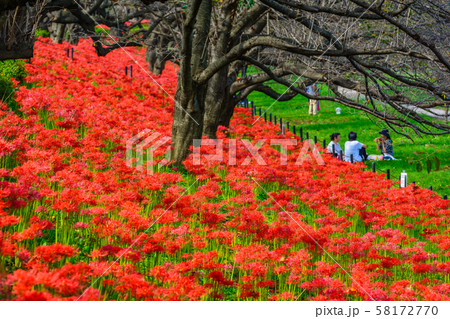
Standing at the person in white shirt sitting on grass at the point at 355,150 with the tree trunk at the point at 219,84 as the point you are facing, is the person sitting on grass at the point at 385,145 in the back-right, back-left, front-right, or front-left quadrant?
back-right

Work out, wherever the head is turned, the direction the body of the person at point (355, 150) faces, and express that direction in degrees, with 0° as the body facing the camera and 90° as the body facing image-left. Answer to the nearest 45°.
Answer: approximately 180°

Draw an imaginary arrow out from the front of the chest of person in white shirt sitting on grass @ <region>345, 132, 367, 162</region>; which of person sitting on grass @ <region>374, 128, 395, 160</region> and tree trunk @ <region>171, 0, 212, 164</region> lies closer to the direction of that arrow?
the person sitting on grass

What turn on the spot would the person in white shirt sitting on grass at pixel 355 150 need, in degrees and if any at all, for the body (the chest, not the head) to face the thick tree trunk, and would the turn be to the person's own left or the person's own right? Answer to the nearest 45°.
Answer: approximately 135° to the person's own left

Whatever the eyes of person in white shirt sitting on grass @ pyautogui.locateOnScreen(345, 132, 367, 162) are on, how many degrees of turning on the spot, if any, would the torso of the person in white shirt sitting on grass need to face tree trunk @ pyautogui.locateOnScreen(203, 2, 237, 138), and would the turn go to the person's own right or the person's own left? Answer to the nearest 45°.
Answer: approximately 135° to the person's own left

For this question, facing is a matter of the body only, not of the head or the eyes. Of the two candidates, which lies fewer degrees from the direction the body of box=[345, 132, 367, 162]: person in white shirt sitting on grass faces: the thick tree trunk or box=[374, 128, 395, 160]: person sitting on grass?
the person sitting on grass
